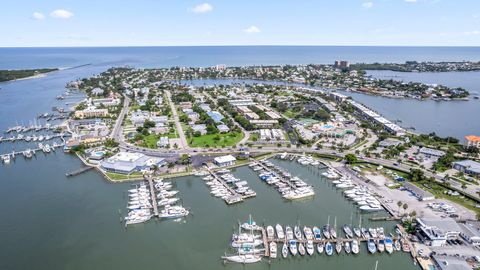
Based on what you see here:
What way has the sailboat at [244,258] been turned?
to the viewer's left

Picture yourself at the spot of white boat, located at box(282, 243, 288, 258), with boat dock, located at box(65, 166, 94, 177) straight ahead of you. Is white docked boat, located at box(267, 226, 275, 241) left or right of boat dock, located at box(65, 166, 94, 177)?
right
